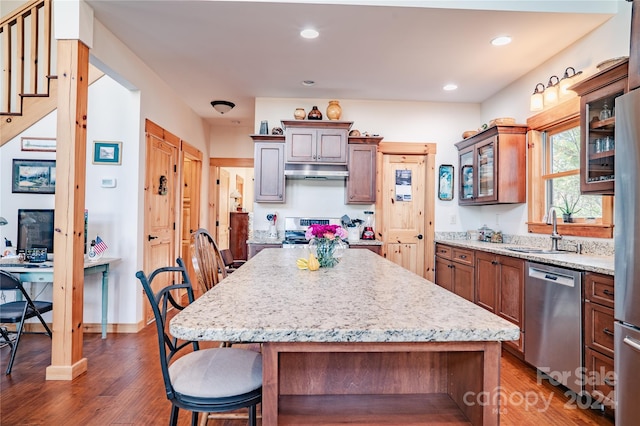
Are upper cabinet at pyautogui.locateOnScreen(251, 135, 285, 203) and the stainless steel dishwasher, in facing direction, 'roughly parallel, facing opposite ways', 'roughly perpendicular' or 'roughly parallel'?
roughly perpendicular

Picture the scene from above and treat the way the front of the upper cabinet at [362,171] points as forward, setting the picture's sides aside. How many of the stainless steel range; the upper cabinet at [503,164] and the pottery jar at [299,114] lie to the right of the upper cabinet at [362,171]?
2

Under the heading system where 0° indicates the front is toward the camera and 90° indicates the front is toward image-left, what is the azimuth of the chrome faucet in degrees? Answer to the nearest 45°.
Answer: approximately 45°

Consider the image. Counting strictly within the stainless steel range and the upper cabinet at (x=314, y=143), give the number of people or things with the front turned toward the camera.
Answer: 2

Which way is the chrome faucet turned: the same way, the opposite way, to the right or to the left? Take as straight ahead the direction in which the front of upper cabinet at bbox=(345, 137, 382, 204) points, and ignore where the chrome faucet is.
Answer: to the right

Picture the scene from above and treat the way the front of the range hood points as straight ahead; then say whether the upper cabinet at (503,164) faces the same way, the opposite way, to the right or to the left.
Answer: to the right
